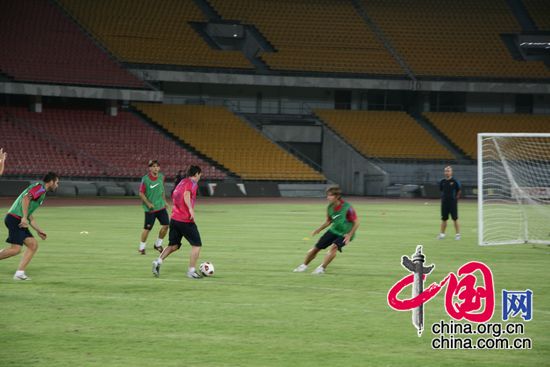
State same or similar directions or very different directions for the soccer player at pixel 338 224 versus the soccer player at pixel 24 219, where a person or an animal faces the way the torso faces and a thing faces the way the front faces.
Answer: very different directions

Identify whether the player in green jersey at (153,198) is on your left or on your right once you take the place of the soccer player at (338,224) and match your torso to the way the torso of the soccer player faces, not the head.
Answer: on your right

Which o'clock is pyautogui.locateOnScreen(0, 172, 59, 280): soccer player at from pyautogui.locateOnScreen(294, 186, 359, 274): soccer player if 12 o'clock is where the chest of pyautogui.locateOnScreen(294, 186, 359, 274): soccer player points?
pyautogui.locateOnScreen(0, 172, 59, 280): soccer player is roughly at 1 o'clock from pyautogui.locateOnScreen(294, 186, 359, 274): soccer player.

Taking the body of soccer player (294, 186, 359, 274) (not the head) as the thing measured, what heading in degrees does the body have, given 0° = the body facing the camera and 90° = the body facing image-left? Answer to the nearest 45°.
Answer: approximately 45°

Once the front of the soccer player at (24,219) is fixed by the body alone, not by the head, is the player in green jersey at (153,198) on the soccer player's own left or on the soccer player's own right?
on the soccer player's own left

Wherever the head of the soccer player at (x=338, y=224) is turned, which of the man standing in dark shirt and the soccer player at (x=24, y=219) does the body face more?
the soccer player

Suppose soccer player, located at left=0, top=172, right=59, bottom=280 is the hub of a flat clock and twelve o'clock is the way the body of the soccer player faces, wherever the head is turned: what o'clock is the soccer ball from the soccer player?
The soccer ball is roughly at 12 o'clock from the soccer player.

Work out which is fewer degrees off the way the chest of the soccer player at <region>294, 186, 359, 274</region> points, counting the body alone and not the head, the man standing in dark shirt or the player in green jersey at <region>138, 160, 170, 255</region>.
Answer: the player in green jersey

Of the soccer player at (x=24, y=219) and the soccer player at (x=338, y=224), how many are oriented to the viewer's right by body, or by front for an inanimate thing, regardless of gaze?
1

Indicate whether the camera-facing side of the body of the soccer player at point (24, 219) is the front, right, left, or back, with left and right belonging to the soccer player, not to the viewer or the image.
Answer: right

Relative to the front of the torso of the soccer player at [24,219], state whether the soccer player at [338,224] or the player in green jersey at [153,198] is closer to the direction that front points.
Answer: the soccer player
